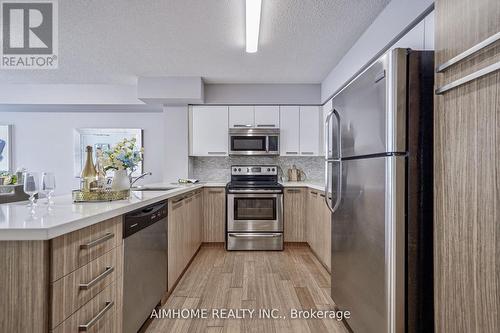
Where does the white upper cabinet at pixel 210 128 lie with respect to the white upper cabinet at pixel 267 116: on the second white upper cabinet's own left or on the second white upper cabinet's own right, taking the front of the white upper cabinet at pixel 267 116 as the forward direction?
on the second white upper cabinet's own right

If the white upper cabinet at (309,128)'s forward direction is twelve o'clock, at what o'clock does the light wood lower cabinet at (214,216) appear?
The light wood lower cabinet is roughly at 2 o'clock from the white upper cabinet.

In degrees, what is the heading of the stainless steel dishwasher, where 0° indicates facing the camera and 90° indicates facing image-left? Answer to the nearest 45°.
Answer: approximately 315°

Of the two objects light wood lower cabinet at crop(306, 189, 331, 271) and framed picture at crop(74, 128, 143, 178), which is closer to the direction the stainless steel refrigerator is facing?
the framed picture

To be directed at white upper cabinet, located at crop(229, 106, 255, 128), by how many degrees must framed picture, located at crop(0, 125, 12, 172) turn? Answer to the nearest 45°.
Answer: approximately 45° to its left

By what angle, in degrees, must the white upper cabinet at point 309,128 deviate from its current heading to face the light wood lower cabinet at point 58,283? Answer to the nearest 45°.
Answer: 0° — it already faces it

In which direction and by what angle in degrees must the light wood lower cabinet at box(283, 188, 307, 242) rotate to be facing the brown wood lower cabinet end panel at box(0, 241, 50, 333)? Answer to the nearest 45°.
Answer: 0° — it already faces it

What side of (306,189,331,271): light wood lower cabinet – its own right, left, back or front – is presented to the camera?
left

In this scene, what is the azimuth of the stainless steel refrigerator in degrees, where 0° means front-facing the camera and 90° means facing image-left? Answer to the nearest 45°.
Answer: approximately 45°

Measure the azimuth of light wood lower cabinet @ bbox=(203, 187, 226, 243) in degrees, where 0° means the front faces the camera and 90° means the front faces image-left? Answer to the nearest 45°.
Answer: approximately 0°

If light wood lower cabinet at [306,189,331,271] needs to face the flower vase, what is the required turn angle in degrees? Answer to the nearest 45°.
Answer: approximately 45° to its left

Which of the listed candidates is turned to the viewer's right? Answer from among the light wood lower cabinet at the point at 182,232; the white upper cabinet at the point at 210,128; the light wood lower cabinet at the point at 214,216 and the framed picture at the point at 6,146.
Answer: the light wood lower cabinet at the point at 182,232
